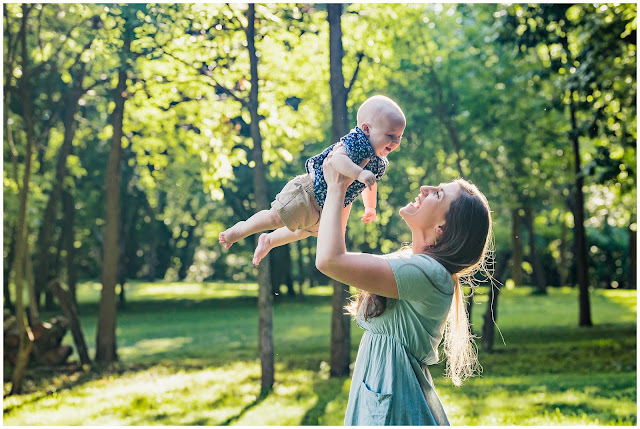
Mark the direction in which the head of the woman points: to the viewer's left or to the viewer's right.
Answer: to the viewer's left

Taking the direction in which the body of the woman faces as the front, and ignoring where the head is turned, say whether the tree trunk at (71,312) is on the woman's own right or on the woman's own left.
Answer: on the woman's own right

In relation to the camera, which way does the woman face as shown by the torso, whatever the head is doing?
to the viewer's left
